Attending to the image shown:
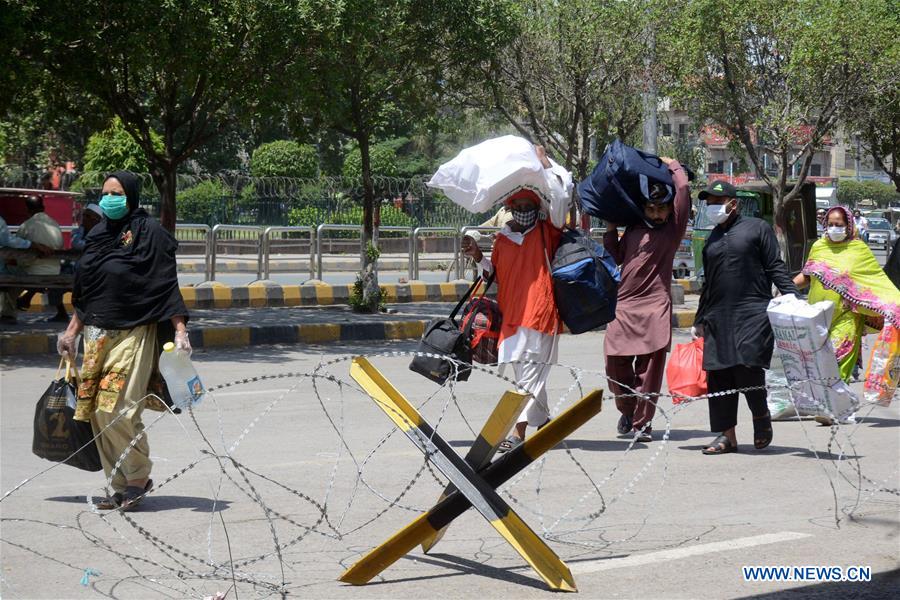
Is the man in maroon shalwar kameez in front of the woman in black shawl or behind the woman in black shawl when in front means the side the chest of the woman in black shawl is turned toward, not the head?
behind

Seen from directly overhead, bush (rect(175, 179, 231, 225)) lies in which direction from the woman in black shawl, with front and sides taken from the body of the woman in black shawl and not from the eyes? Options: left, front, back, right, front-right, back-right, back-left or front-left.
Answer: back-right

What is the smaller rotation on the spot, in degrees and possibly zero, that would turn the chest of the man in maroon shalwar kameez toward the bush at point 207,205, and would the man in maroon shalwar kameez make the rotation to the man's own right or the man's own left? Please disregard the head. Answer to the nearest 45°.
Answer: approximately 135° to the man's own right

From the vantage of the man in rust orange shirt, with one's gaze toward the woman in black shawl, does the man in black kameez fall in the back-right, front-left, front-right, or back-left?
back-left

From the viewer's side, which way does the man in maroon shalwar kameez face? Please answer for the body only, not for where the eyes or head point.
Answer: toward the camera

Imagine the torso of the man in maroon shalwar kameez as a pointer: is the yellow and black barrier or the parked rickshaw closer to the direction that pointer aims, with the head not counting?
the yellow and black barrier

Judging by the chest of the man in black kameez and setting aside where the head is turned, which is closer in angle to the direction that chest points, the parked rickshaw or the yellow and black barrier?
the yellow and black barrier
